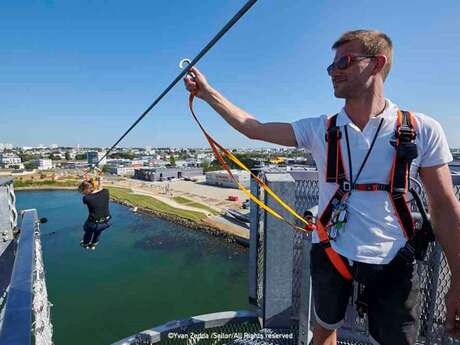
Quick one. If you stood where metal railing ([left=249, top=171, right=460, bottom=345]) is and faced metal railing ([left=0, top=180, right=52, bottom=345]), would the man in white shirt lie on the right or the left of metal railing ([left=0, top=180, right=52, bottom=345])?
left

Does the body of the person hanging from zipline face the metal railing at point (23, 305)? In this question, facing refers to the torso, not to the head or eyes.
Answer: no

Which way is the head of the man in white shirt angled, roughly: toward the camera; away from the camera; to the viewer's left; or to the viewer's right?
to the viewer's left

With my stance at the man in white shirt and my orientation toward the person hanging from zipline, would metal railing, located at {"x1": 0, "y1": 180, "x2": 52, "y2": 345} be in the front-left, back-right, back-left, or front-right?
front-left
